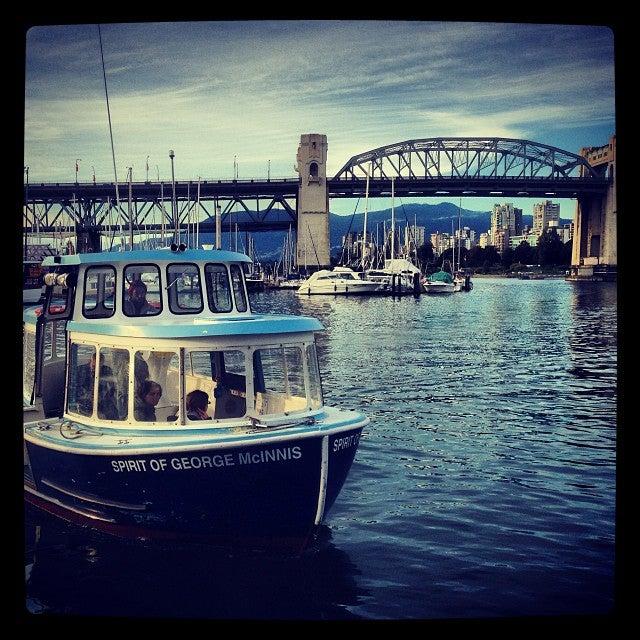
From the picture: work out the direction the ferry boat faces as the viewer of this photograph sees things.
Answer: facing the viewer and to the right of the viewer
